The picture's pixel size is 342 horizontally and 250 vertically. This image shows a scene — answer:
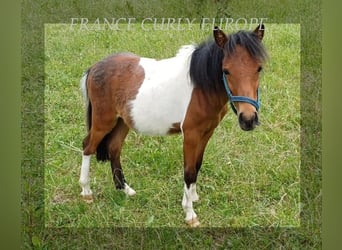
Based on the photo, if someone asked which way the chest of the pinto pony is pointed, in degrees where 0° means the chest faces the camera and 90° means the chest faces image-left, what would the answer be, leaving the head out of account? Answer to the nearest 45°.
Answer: approximately 315°
